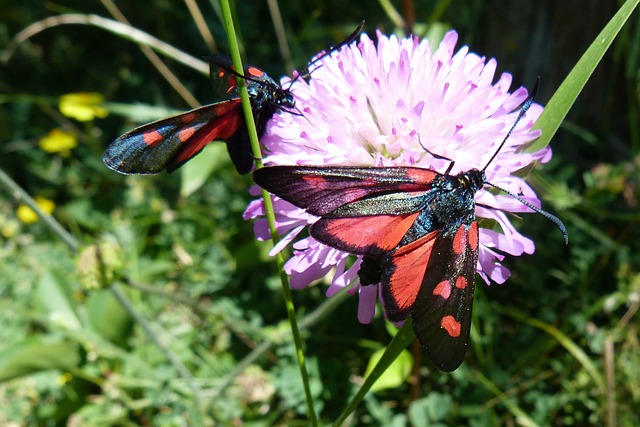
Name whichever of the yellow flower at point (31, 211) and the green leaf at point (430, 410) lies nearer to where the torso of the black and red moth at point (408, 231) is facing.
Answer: the green leaf

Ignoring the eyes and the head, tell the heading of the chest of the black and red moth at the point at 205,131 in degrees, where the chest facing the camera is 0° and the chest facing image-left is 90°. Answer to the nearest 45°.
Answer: approximately 270°

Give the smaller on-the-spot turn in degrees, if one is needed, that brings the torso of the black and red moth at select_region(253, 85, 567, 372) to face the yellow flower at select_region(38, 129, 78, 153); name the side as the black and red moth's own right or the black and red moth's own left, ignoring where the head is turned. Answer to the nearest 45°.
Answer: approximately 90° to the black and red moth's own left

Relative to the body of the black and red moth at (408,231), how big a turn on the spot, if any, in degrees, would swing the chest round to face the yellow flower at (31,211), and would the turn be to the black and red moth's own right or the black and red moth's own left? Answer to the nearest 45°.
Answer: approximately 90° to the black and red moth's own left

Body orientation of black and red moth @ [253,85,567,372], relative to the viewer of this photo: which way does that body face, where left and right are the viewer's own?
facing away from the viewer and to the right of the viewer

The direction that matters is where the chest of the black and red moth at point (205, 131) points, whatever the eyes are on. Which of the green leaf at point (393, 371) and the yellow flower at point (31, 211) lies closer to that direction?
the green leaf
